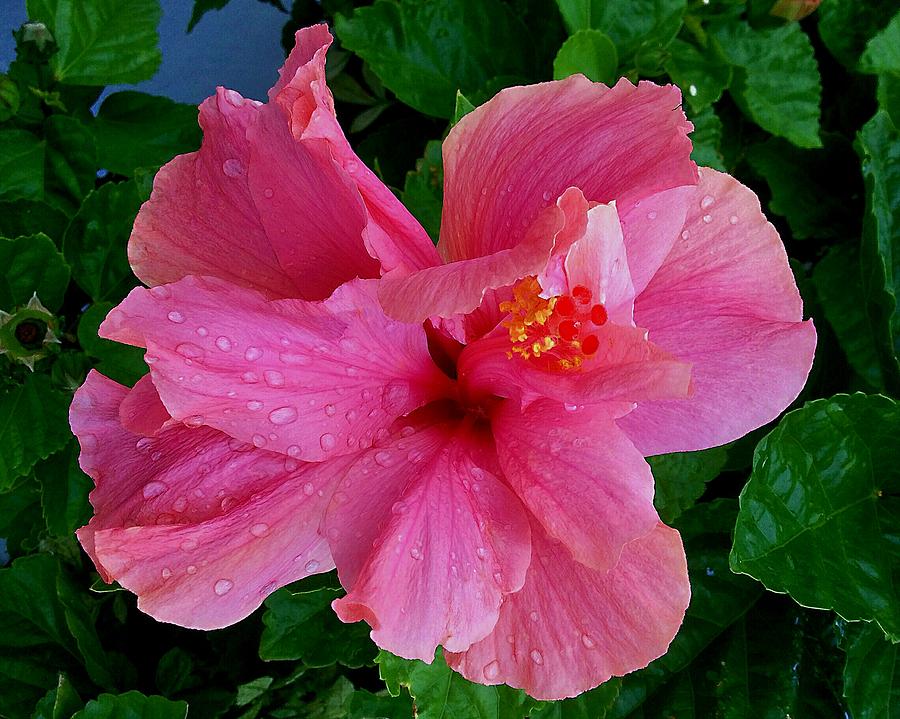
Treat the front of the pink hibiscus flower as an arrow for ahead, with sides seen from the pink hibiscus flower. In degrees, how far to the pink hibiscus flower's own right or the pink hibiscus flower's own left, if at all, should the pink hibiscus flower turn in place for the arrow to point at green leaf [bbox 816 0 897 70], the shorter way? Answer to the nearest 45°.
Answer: approximately 135° to the pink hibiscus flower's own left

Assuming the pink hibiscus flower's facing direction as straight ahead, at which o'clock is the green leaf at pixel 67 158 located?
The green leaf is roughly at 5 o'clock from the pink hibiscus flower.

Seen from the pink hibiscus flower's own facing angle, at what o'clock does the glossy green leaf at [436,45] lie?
The glossy green leaf is roughly at 6 o'clock from the pink hibiscus flower.

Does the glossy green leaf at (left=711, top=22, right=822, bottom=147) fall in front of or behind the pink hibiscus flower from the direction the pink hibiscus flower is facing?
behind

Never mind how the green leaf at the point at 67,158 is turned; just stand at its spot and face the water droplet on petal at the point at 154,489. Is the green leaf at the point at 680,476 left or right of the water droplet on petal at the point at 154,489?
left

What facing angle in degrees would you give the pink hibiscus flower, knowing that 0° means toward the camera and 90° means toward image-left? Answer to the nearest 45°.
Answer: approximately 0°
